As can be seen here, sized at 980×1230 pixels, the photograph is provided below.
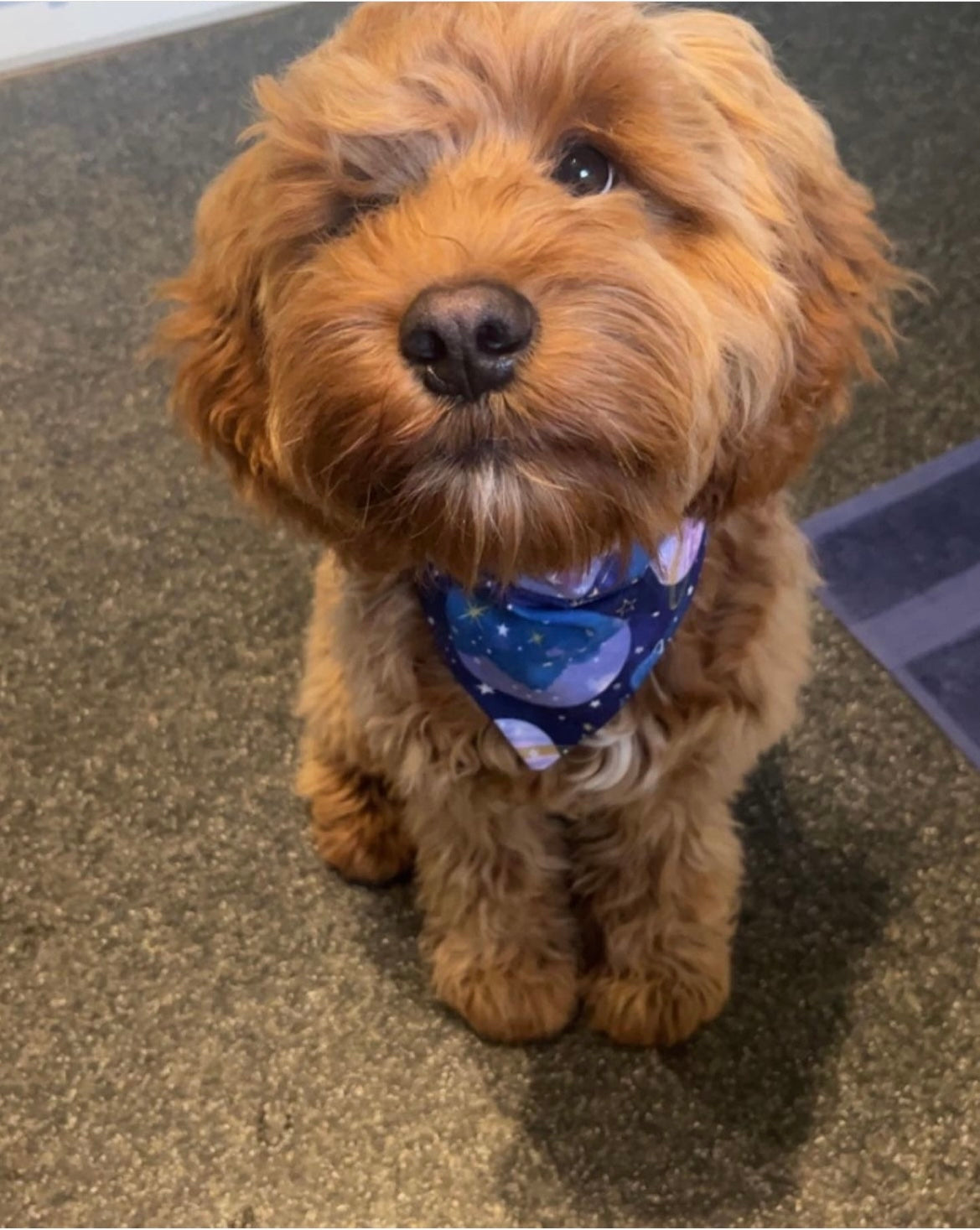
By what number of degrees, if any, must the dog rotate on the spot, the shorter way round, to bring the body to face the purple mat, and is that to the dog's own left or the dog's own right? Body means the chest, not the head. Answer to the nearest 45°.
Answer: approximately 135° to the dog's own left

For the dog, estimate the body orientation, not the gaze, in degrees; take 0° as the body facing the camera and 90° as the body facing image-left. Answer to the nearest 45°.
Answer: approximately 0°
